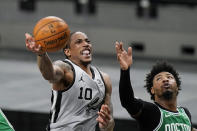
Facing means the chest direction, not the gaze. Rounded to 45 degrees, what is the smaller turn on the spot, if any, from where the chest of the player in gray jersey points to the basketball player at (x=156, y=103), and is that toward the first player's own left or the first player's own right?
approximately 45° to the first player's own left

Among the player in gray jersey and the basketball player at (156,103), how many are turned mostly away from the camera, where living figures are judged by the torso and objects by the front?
0

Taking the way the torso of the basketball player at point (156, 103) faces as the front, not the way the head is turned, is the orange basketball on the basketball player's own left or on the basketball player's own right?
on the basketball player's own right
